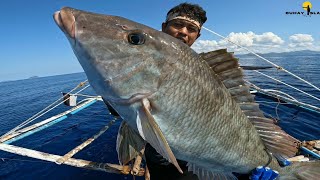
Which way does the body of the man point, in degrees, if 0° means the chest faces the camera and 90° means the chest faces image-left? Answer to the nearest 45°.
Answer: approximately 0°
